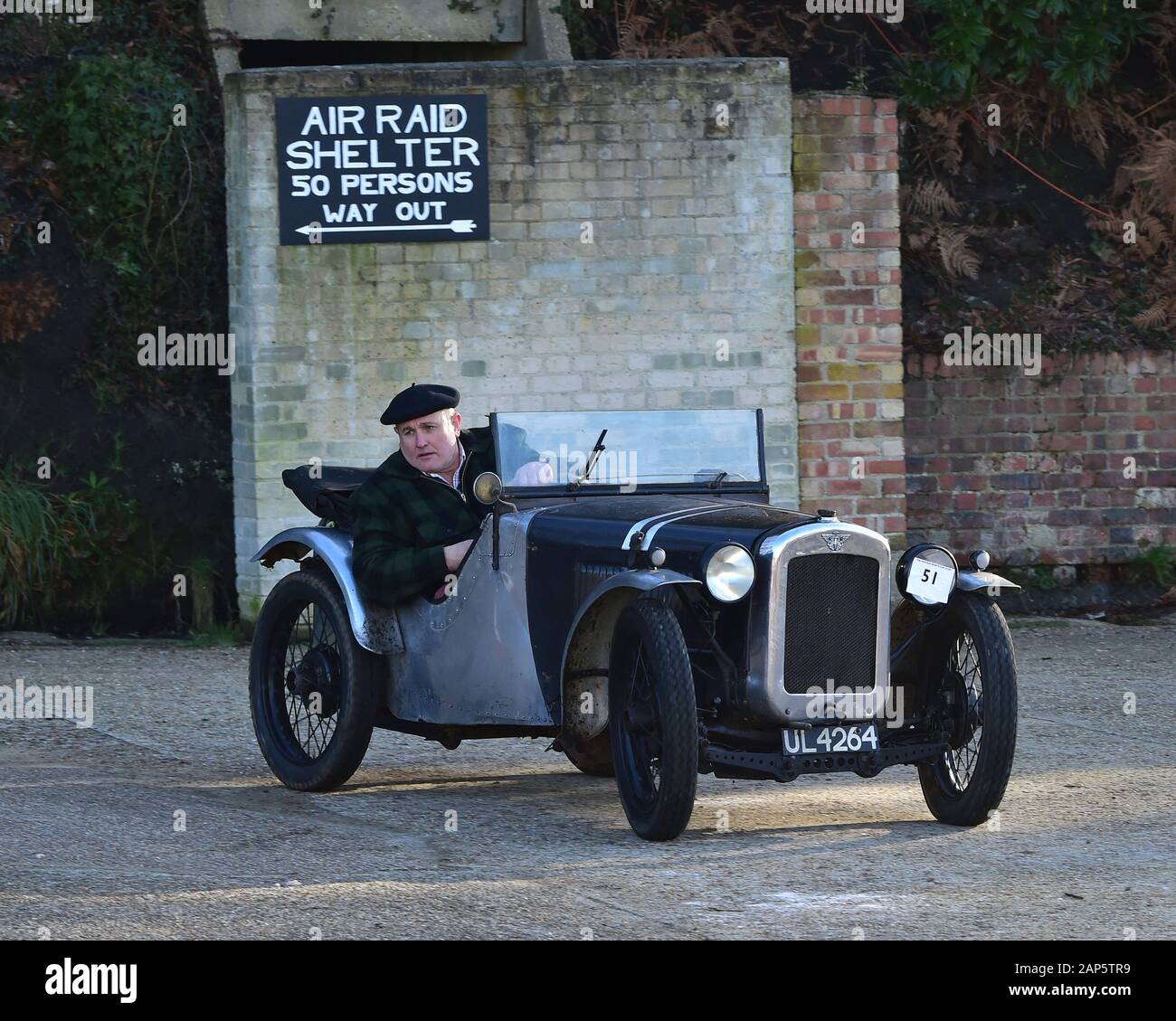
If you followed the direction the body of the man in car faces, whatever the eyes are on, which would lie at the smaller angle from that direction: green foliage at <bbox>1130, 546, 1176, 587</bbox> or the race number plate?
the race number plate

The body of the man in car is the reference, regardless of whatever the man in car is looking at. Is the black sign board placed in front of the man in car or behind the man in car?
behind

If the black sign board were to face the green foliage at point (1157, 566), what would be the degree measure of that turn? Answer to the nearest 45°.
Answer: approximately 90° to its left

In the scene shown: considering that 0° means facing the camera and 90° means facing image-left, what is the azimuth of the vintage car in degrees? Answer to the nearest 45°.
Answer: approximately 315°

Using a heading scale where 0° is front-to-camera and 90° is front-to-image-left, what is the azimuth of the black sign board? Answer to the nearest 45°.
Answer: approximately 0°

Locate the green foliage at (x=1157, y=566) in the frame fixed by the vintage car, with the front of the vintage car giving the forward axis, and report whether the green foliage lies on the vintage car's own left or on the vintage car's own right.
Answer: on the vintage car's own left

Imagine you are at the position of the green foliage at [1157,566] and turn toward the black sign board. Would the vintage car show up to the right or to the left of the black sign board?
left

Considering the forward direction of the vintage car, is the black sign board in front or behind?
behind

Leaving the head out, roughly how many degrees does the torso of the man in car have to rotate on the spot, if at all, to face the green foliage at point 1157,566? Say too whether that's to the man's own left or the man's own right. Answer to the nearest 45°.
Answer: approximately 90° to the man's own left

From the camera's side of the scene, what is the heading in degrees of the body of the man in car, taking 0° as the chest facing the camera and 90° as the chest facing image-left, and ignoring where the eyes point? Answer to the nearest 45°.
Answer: approximately 315°

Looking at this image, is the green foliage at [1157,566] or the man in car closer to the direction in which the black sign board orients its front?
the man in car
